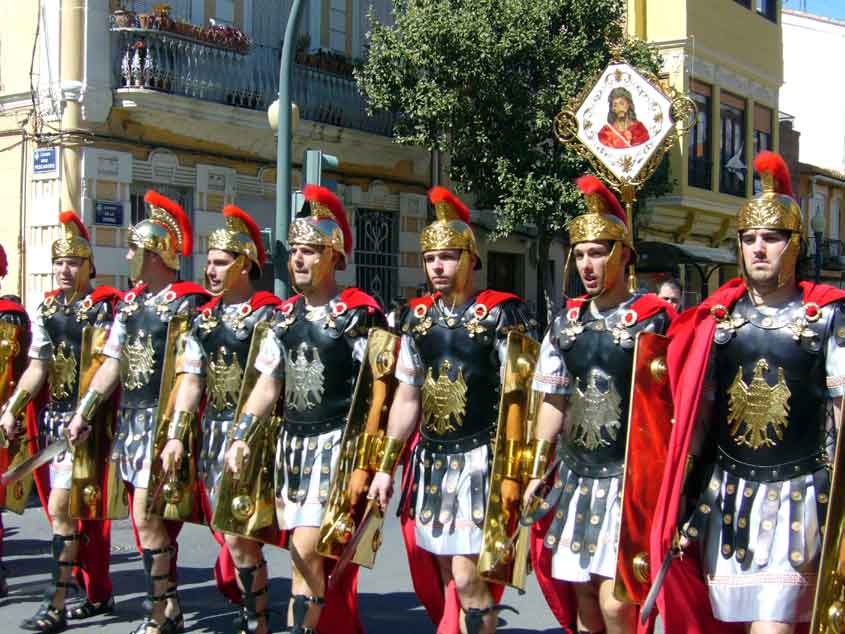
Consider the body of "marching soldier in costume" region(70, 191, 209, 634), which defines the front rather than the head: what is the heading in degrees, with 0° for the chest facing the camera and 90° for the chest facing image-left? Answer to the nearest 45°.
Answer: approximately 45°

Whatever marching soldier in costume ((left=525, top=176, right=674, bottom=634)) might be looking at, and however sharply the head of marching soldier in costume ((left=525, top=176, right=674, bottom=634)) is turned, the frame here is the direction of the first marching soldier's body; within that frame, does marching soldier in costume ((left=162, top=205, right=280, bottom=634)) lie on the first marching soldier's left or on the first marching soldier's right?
on the first marching soldier's right

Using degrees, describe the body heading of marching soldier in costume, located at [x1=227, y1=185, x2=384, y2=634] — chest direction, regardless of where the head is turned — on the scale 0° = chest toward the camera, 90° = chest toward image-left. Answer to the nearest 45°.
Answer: approximately 45°

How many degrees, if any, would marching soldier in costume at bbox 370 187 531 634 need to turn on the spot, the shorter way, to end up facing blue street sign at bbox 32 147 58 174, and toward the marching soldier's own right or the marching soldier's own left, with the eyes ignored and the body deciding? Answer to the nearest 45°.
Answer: approximately 90° to the marching soldier's own right

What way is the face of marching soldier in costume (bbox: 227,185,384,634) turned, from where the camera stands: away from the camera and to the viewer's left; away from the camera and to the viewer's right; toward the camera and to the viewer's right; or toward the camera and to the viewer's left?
toward the camera and to the viewer's left

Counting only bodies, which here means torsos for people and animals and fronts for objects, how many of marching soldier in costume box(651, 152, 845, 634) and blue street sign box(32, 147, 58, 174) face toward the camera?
2

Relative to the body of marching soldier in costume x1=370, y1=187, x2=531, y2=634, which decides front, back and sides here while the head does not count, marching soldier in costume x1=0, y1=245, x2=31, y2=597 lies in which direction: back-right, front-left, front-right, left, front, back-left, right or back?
right

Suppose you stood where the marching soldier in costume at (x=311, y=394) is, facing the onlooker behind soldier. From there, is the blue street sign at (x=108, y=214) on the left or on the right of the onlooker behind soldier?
left

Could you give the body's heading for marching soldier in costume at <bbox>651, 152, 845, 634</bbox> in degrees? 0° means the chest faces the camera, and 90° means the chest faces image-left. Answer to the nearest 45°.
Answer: approximately 0°

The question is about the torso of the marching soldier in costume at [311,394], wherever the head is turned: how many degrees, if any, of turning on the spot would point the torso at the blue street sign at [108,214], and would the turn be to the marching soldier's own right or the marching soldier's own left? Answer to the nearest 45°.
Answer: approximately 135° to the marching soldier's own right
